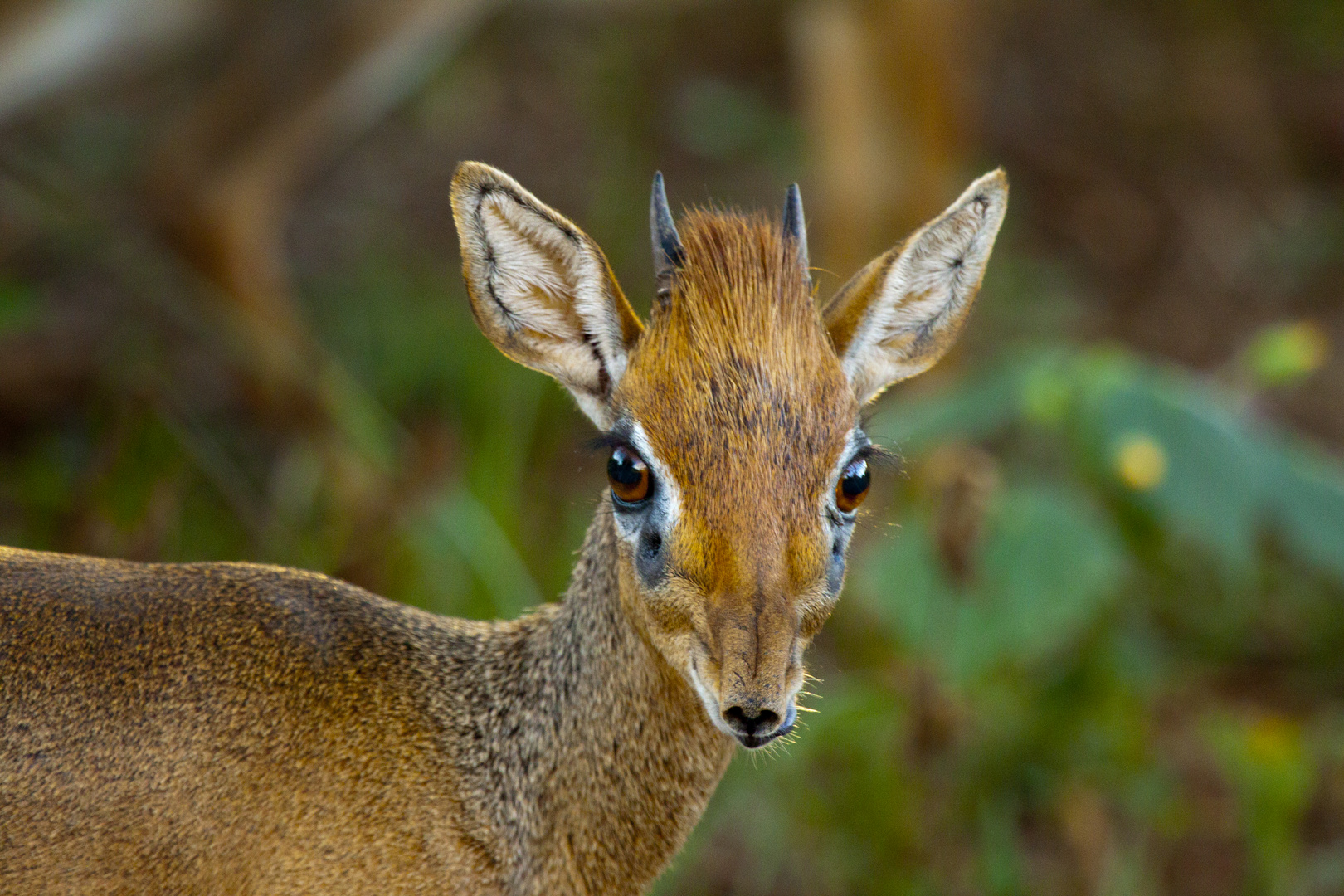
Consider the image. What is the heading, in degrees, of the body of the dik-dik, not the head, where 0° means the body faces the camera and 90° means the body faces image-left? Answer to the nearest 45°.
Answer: approximately 270°

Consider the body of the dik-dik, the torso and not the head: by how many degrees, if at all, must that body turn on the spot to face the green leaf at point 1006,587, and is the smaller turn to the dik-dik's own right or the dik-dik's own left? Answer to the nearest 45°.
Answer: approximately 45° to the dik-dik's own left
